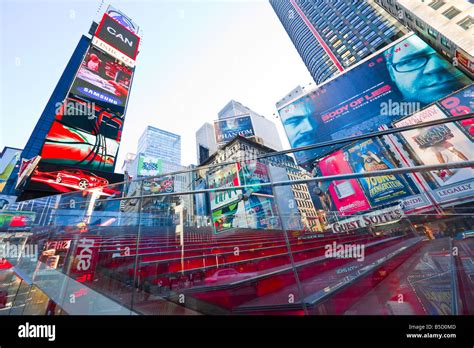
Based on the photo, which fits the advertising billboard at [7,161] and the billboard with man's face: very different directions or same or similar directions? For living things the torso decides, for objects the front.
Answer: very different directions

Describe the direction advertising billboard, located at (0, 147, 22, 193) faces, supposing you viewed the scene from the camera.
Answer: facing the viewer and to the right of the viewer

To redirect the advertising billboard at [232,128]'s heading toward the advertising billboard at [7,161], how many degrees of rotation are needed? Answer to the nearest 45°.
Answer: approximately 90° to its right

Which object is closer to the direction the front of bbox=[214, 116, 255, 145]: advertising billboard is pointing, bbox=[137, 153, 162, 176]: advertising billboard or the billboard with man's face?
the billboard with man's face

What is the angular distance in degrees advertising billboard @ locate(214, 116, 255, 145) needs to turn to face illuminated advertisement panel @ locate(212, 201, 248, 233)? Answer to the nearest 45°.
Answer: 0° — it already faces it

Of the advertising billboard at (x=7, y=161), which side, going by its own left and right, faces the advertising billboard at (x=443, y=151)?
front

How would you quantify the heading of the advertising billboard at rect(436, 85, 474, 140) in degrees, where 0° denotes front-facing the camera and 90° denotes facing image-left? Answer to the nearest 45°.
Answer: approximately 45°

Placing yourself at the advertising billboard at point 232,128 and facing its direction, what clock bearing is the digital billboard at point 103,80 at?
The digital billboard is roughly at 1 o'clock from the advertising billboard.

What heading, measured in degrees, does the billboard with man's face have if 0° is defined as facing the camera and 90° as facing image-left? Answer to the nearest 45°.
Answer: approximately 45°
